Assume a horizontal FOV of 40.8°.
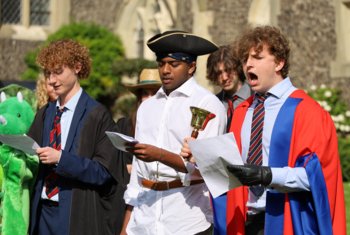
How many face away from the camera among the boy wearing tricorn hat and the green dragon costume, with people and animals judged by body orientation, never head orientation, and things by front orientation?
0

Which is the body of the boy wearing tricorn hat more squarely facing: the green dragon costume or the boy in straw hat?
the green dragon costume

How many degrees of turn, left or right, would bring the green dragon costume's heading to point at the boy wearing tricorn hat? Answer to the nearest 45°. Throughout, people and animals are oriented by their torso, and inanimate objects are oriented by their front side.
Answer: approximately 90° to its left

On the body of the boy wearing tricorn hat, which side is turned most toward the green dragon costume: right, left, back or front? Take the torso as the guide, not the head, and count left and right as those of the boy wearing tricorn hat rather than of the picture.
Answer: right

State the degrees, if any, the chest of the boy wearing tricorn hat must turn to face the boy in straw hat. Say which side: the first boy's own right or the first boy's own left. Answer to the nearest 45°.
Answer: approximately 135° to the first boy's own right

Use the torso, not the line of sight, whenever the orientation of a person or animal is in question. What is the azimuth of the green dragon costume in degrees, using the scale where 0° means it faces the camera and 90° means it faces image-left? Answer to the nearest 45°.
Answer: approximately 45°

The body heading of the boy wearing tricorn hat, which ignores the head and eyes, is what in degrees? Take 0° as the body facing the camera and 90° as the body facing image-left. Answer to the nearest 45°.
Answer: approximately 45°

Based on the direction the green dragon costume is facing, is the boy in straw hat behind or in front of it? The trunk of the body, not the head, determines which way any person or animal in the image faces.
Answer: behind
